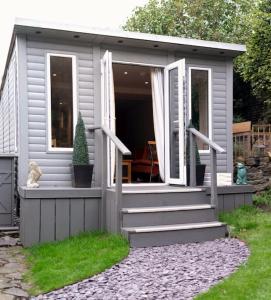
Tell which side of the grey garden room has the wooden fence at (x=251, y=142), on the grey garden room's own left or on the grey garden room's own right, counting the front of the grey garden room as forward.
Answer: on the grey garden room's own left

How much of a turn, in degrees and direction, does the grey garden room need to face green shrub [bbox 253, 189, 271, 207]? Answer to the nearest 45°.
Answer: approximately 90° to its left

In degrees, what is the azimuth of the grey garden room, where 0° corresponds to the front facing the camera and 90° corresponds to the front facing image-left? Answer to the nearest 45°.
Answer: approximately 315°

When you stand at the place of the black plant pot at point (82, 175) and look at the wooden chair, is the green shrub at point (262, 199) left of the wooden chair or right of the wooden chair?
right
